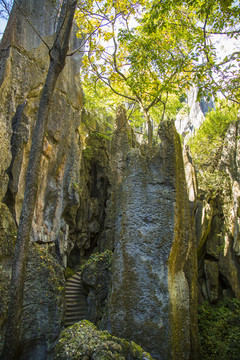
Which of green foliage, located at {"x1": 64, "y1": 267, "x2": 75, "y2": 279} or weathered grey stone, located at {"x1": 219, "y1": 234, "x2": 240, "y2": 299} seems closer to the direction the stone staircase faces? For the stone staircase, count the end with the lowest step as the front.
the weathered grey stone

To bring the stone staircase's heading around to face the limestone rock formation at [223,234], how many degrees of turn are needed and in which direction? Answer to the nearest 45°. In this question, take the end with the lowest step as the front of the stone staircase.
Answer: approximately 45° to its left

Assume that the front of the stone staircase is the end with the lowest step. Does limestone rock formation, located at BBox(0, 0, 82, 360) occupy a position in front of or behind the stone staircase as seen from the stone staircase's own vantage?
in front

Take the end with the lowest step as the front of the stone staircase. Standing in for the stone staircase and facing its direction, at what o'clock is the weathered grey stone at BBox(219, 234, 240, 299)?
The weathered grey stone is roughly at 10 o'clock from the stone staircase.

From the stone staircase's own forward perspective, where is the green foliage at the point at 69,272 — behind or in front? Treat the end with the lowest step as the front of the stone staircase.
behind

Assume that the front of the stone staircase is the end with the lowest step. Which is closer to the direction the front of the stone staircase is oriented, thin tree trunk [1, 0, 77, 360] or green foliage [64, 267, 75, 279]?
the thin tree trunk

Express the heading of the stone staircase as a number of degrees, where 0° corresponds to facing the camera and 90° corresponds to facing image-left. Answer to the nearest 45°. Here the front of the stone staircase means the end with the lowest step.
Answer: approximately 0°

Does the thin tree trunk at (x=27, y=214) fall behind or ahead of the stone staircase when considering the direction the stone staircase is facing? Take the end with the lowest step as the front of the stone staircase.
ahead
